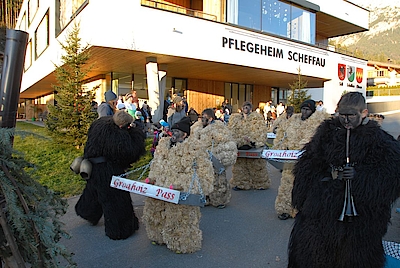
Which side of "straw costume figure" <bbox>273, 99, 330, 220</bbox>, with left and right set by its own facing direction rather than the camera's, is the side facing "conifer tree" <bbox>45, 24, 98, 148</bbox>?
right

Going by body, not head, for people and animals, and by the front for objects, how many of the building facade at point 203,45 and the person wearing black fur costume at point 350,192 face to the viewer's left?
0

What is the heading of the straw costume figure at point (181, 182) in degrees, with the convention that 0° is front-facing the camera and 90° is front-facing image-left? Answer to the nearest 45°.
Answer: approximately 45°

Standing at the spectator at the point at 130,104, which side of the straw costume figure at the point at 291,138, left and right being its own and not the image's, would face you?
right

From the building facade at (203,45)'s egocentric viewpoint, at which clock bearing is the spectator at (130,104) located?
The spectator is roughly at 2 o'clock from the building facade.

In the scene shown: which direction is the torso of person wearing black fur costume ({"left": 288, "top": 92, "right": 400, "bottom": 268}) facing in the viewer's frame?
toward the camera

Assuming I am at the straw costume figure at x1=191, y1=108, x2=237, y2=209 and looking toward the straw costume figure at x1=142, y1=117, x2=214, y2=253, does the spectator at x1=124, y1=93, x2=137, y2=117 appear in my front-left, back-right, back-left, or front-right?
back-right

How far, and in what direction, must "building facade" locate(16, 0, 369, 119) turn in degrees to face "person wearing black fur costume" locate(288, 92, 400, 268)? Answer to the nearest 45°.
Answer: approximately 45° to its right

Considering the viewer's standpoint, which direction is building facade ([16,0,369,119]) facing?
facing the viewer and to the right of the viewer

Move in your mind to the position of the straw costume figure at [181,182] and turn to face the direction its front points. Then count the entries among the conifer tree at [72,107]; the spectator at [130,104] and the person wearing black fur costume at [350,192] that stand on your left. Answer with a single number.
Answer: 1

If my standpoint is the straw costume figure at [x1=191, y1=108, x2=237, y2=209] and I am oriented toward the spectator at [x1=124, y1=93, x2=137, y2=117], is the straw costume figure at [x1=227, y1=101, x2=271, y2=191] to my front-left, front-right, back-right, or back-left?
front-right

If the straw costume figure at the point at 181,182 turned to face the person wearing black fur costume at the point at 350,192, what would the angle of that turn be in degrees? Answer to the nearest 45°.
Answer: approximately 90° to its left

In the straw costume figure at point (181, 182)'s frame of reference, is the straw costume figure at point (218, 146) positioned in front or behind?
behind

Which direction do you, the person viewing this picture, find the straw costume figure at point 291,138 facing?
facing the viewer and to the left of the viewer

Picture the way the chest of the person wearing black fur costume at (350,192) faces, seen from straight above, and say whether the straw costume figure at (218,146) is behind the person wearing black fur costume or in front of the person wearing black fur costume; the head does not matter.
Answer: behind
